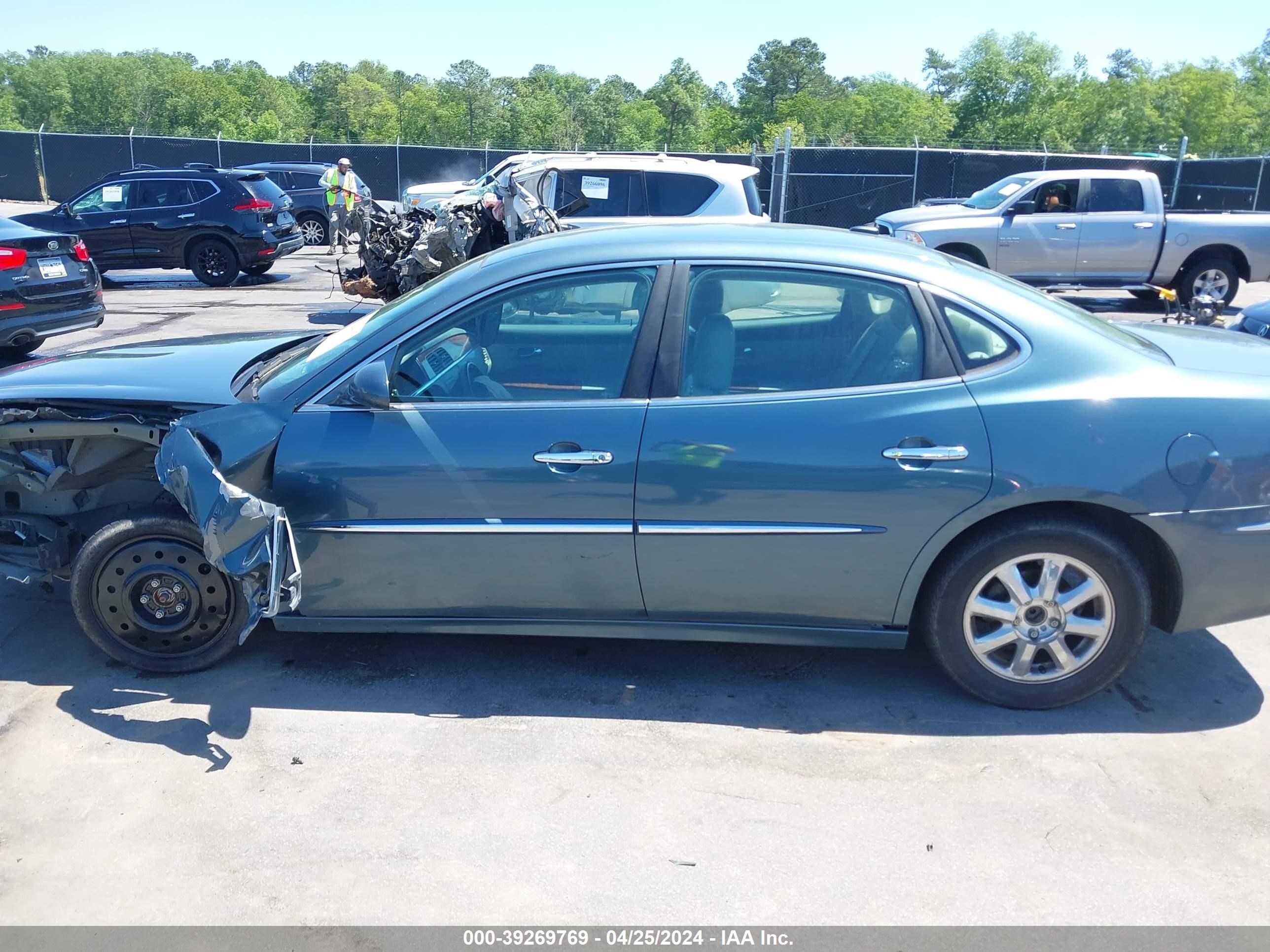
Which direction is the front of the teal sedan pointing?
to the viewer's left

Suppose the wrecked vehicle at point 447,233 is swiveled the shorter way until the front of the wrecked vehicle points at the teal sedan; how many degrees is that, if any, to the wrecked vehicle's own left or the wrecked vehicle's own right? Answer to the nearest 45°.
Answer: approximately 45° to the wrecked vehicle's own left

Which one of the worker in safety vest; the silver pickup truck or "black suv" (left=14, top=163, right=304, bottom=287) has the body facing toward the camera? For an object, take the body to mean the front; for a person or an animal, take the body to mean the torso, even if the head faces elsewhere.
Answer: the worker in safety vest

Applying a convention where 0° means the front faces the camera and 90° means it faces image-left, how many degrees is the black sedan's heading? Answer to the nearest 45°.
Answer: approximately 135°

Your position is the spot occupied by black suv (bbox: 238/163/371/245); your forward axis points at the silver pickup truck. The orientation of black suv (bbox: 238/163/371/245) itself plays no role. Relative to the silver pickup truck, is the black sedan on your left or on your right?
right

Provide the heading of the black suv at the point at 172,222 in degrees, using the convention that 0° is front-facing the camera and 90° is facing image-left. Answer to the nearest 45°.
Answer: approximately 135°

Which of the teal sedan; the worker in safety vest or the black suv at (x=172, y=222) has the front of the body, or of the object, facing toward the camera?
the worker in safety vest

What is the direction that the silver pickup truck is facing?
to the viewer's left

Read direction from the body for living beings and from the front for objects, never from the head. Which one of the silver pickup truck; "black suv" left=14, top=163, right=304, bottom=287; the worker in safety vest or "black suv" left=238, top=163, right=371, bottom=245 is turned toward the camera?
the worker in safety vest

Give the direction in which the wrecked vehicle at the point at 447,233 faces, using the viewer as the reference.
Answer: facing the viewer and to the left of the viewer

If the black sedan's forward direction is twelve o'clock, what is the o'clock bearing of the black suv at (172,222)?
The black suv is roughly at 2 o'clock from the black sedan.
